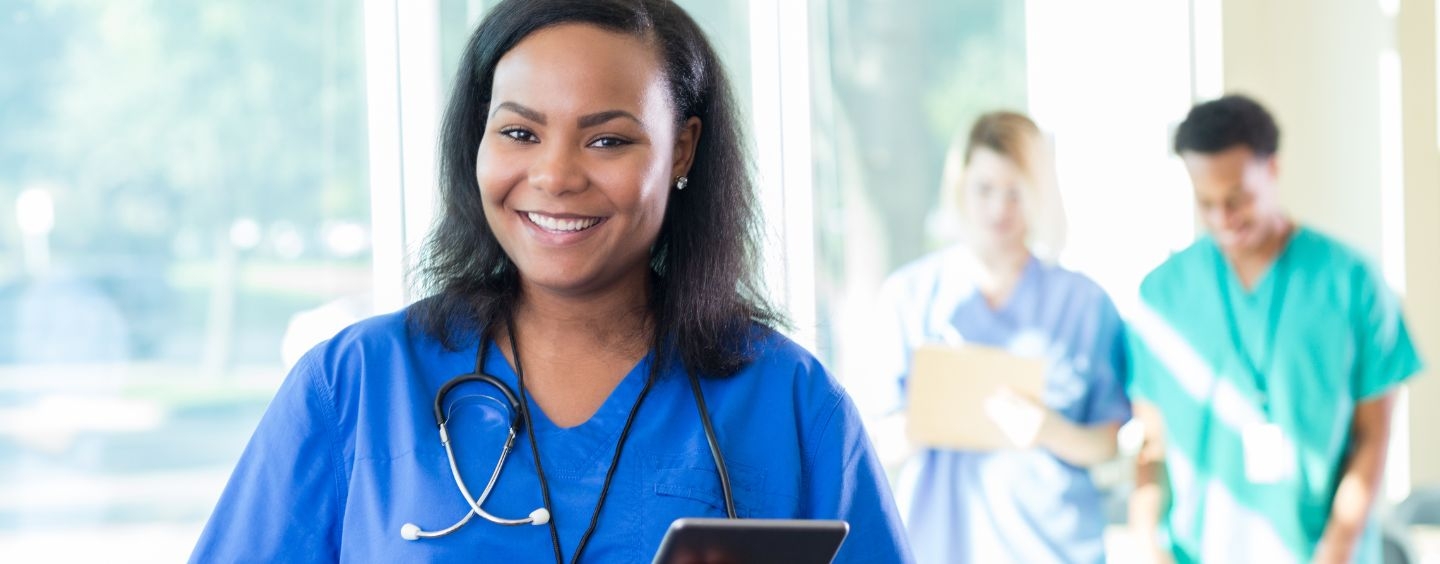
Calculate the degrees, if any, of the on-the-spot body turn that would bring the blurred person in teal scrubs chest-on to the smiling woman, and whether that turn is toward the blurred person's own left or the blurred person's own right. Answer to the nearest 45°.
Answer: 0° — they already face them

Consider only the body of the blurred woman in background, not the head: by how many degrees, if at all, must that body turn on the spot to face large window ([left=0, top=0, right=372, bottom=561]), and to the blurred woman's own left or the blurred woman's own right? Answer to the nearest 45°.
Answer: approximately 90° to the blurred woman's own right

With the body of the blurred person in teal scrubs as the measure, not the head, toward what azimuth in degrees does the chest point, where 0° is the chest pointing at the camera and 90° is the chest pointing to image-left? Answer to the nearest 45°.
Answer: approximately 0°

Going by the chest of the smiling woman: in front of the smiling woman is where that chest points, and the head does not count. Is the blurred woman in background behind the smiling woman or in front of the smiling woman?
behind

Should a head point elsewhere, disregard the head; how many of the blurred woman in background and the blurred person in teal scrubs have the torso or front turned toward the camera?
2

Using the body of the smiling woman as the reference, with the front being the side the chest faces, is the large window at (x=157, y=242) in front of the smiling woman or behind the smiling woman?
behind
